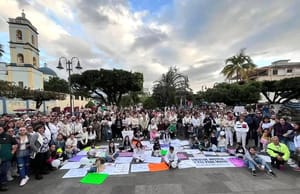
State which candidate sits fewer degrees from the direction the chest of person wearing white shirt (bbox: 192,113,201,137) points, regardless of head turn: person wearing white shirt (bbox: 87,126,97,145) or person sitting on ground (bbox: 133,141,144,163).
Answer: the person sitting on ground

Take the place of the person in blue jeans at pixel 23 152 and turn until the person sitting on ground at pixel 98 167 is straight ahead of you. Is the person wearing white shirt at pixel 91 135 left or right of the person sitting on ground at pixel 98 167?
left

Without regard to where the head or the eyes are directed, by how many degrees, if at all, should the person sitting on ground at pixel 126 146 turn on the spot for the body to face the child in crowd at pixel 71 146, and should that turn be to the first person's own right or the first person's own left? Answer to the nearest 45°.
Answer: approximately 90° to the first person's own right

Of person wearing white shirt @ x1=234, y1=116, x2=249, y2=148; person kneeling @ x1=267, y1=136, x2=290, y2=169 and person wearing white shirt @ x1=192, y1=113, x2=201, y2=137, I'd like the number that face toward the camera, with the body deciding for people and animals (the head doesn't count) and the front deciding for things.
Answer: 3

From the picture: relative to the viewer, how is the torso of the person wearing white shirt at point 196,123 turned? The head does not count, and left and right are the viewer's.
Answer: facing the viewer

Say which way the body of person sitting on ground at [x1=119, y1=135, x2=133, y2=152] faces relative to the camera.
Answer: toward the camera

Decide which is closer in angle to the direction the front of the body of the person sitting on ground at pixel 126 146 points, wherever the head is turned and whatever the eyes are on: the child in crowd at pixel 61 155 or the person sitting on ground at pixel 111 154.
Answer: the person sitting on ground

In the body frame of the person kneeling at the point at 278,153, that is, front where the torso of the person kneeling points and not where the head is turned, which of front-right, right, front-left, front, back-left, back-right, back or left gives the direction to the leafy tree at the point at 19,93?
right

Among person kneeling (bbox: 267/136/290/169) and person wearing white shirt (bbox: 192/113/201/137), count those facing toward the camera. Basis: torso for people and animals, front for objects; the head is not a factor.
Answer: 2

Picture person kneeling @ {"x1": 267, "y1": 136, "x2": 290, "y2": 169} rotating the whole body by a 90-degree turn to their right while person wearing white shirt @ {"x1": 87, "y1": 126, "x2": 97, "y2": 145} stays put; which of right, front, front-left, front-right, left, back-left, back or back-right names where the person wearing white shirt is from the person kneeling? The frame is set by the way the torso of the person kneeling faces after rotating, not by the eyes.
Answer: front

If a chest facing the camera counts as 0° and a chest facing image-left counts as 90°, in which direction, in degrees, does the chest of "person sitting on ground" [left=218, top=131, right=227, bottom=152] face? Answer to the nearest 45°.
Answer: approximately 45°

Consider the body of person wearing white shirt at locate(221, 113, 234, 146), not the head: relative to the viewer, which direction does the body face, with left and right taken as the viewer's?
facing the viewer and to the left of the viewer

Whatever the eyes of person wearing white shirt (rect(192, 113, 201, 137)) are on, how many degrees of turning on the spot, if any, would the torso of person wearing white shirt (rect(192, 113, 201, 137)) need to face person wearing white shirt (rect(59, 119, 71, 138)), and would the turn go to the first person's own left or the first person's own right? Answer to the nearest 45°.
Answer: approximately 45° to the first person's own right

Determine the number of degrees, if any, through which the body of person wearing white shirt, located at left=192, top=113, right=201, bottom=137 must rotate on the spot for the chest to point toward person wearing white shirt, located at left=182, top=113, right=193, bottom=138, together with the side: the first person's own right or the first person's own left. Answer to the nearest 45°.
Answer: approximately 135° to the first person's own right

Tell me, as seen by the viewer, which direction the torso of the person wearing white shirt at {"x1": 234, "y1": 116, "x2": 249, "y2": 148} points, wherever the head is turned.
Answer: toward the camera

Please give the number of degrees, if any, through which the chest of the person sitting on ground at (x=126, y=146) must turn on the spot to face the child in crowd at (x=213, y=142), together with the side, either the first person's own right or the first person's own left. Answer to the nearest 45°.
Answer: approximately 90° to the first person's own left

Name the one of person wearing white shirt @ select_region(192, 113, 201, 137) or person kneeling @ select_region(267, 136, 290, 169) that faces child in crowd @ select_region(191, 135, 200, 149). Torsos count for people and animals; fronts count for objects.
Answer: the person wearing white shirt
